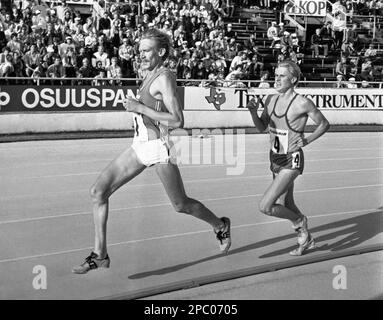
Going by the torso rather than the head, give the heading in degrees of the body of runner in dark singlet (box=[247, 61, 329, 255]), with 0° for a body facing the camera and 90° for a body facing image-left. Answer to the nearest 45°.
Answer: approximately 45°

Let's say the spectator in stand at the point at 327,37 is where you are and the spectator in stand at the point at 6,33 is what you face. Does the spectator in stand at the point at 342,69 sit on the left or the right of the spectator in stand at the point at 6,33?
left

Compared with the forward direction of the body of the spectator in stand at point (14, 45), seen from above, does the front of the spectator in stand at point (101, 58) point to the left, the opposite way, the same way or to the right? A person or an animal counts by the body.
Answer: the same way

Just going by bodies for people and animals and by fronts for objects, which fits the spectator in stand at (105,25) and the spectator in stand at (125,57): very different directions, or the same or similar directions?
same or similar directions

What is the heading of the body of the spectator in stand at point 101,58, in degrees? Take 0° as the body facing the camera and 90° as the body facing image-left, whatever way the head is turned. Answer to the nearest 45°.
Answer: approximately 0°

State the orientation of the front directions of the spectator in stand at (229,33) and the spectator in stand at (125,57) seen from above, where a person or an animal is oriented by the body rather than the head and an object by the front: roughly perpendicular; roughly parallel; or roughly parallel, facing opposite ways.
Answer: roughly parallel

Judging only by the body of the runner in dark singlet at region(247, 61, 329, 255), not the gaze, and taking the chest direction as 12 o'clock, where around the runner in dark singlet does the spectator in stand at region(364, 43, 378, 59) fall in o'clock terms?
The spectator in stand is roughly at 5 o'clock from the runner in dark singlet.

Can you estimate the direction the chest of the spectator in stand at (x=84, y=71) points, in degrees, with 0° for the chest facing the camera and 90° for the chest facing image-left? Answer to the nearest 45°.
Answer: approximately 0°

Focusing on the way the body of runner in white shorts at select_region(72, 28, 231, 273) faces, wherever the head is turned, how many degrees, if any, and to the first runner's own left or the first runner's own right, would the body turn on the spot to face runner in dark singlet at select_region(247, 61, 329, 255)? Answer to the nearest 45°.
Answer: approximately 135° to the first runner's own right

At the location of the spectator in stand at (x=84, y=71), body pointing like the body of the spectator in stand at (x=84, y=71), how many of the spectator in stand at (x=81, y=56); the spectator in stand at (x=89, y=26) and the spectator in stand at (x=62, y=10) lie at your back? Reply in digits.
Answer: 3

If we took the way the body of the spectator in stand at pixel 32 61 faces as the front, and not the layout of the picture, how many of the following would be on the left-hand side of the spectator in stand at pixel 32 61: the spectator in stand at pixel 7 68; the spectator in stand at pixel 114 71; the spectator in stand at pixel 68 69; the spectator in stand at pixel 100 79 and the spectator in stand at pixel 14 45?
3

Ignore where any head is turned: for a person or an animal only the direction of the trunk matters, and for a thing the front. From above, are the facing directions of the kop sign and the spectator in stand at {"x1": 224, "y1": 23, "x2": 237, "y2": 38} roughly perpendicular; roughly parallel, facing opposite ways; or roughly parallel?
roughly parallel

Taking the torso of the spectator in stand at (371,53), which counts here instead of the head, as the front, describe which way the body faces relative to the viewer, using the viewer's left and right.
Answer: facing the viewer

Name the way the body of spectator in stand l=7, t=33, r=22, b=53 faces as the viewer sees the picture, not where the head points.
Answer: toward the camera

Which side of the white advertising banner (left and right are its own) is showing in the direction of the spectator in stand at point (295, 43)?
back

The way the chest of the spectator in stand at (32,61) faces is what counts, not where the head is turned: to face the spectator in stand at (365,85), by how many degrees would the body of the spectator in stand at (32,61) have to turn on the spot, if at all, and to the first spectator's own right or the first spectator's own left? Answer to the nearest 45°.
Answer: approximately 90° to the first spectator's own left

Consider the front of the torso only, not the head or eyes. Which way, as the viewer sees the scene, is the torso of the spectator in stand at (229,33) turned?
toward the camera

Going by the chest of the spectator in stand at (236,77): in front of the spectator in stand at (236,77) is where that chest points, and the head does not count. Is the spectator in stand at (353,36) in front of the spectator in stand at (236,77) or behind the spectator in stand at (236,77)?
behind

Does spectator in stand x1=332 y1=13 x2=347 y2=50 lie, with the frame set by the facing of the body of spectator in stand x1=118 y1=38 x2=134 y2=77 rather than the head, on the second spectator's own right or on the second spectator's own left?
on the second spectator's own left

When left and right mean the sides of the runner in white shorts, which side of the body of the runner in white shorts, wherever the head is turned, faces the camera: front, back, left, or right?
left
